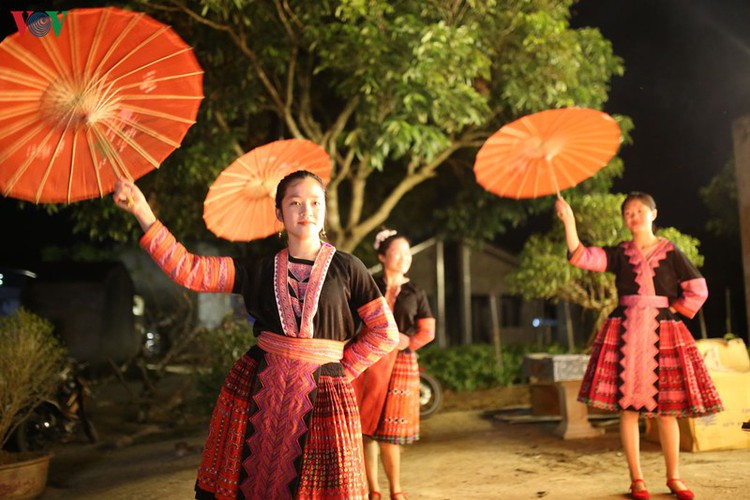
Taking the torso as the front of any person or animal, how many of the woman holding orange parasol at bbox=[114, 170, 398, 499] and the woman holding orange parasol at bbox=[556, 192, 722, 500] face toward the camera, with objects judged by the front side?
2

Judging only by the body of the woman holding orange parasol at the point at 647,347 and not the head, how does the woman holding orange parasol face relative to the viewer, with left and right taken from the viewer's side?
facing the viewer

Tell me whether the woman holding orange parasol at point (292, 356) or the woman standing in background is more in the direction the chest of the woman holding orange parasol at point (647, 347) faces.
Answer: the woman holding orange parasol

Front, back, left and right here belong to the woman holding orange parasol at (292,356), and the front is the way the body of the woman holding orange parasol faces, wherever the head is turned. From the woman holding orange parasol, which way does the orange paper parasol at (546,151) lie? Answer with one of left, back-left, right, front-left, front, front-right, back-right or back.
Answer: back-left

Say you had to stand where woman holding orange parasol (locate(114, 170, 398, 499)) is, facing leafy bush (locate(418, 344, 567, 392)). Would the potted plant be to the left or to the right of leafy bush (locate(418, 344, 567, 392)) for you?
left

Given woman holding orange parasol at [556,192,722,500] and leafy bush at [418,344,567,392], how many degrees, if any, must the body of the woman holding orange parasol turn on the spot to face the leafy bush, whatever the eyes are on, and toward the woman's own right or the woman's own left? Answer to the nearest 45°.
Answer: approximately 180°

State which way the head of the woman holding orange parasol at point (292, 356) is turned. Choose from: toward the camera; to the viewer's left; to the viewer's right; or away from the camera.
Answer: toward the camera

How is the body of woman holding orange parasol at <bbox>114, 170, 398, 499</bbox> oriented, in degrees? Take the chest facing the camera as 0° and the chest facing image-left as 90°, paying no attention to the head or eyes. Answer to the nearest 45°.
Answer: approximately 0°

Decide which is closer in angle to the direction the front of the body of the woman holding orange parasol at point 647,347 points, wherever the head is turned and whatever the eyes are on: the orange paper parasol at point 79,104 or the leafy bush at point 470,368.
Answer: the orange paper parasol

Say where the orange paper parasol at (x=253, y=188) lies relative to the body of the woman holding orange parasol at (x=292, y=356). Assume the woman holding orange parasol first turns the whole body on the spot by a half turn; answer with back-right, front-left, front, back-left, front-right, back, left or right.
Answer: front
